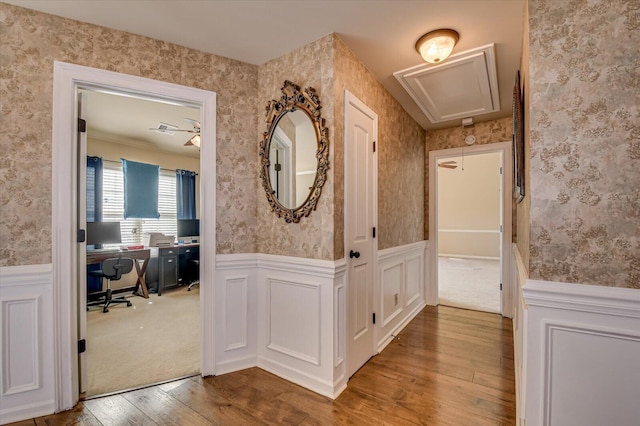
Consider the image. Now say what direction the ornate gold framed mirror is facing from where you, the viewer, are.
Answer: facing the viewer and to the left of the viewer

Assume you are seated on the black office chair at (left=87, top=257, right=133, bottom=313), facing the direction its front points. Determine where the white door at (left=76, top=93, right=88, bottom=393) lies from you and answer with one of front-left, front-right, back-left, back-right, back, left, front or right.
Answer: back-left

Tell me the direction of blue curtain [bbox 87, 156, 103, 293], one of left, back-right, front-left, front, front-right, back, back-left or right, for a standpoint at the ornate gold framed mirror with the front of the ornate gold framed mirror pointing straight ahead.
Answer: right

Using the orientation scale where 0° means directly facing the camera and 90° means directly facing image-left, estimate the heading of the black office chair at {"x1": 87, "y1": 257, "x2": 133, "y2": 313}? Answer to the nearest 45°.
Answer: approximately 135°

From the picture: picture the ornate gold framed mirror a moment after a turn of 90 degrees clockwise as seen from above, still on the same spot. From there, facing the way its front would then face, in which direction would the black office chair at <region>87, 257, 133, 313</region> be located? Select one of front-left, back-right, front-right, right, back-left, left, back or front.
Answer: front

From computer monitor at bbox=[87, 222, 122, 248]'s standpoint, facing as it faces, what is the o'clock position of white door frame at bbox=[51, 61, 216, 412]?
The white door frame is roughly at 12 o'clock from the computer monitor.

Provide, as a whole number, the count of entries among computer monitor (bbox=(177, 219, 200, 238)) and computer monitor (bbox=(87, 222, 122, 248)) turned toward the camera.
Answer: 2

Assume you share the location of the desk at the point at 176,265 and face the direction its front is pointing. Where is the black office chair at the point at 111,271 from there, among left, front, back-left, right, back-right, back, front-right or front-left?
right

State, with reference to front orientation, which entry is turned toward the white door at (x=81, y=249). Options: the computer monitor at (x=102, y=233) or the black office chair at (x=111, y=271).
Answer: the computer monitor

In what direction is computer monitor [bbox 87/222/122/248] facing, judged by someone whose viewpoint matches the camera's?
facing the viewer

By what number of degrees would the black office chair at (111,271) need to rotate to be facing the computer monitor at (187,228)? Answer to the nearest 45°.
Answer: approximately 90° to its right
